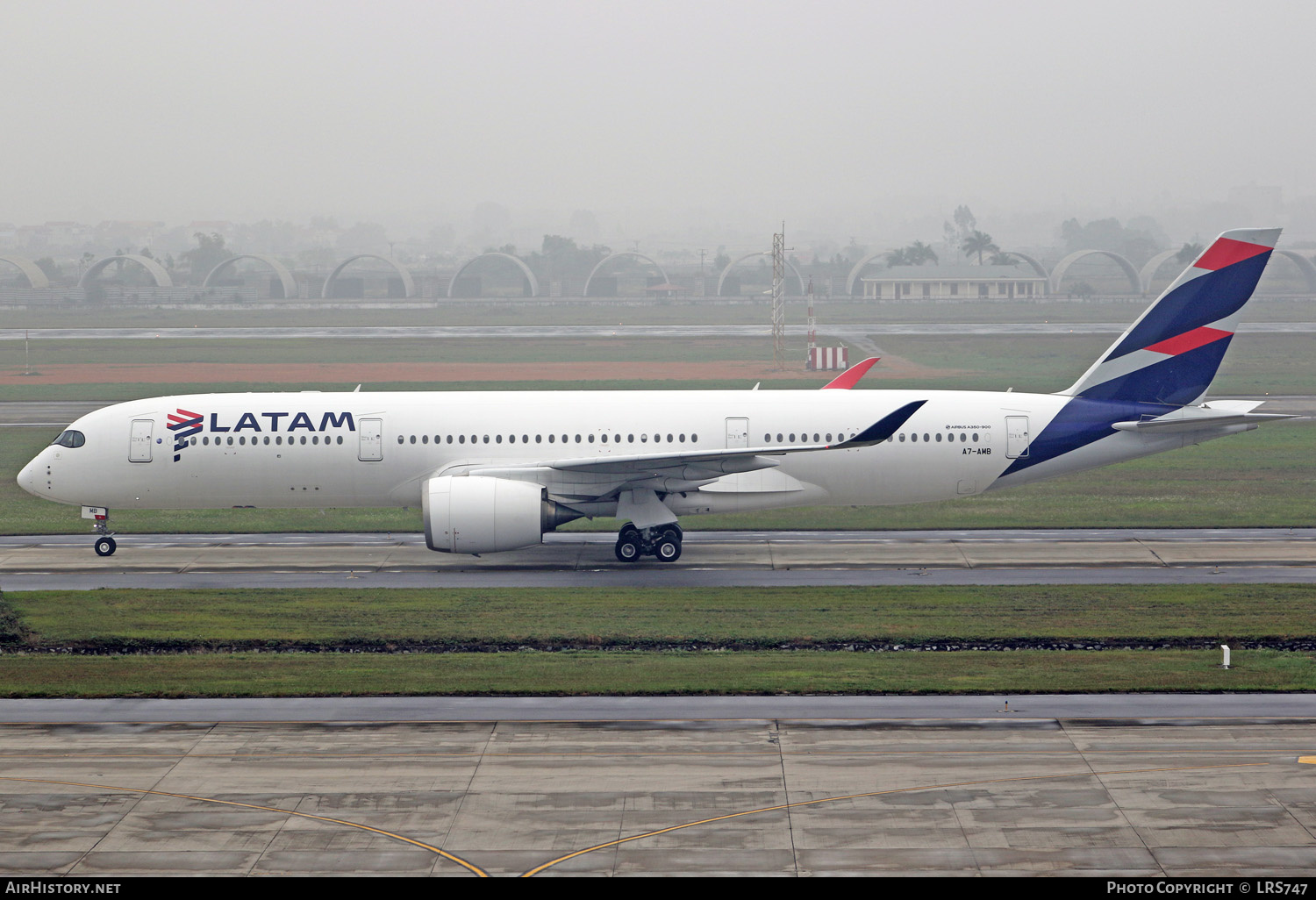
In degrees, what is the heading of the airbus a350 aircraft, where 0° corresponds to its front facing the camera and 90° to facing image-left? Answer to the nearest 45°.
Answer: approximately 90°
